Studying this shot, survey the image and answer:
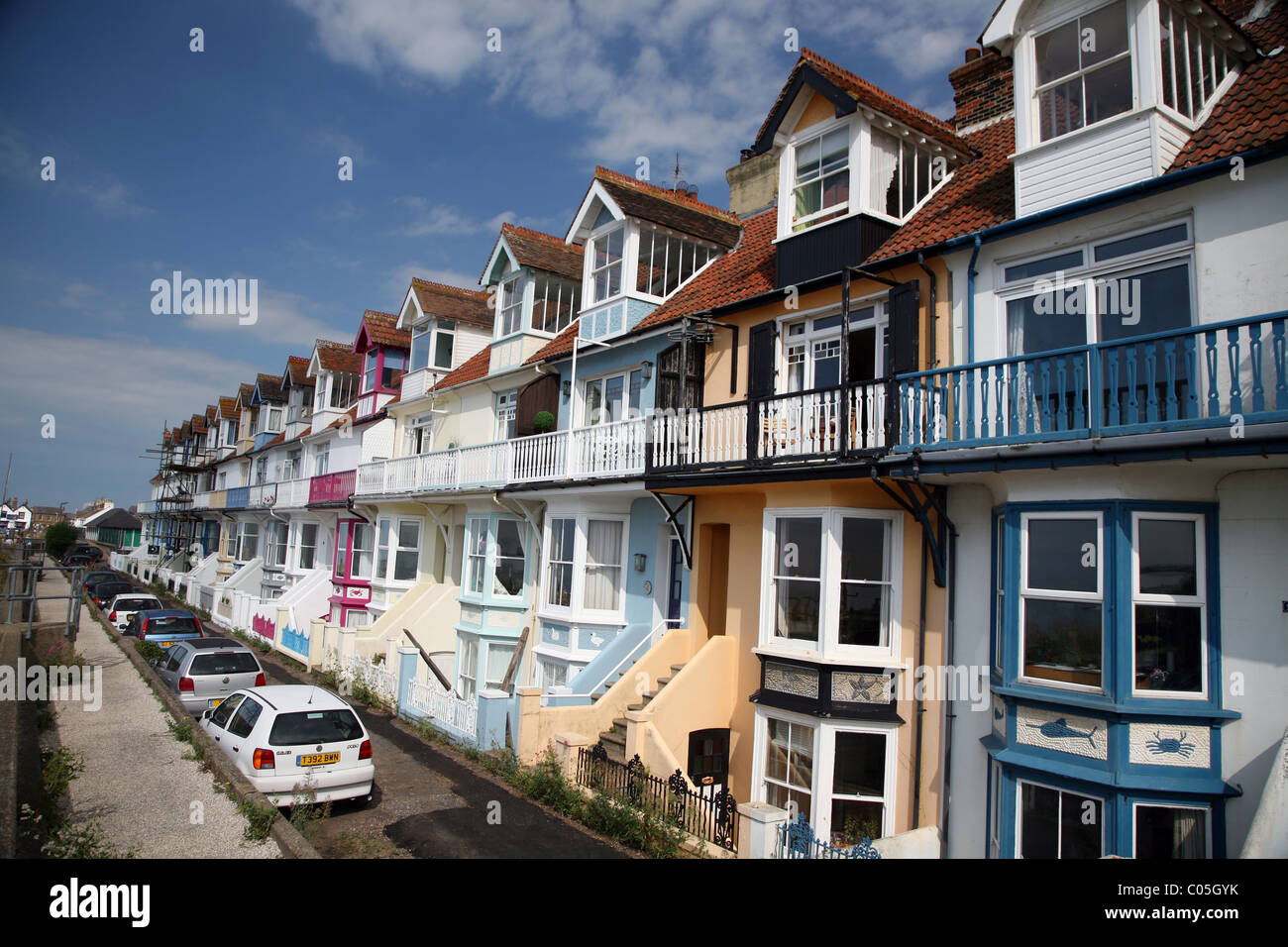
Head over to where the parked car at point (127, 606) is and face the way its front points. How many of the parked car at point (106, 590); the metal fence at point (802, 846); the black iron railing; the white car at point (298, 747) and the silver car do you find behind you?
4

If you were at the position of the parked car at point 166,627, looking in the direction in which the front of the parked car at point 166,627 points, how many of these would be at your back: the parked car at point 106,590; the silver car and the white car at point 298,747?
2

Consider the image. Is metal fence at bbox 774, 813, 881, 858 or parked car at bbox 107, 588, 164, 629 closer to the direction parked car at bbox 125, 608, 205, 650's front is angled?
the parked car

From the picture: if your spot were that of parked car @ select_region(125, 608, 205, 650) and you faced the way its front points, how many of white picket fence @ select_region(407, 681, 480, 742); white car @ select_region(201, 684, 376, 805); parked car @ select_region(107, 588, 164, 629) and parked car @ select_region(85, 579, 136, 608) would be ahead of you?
2

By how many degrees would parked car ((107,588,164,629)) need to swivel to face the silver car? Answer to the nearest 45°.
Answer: approximately 180°

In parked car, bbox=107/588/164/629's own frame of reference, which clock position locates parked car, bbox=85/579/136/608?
parked car, bbox=85/579/136/608 is roughly at 12 o'clock from parked car, bbox=107/588/164/629.

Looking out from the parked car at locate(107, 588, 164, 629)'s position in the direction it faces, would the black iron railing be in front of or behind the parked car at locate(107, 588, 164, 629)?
behind

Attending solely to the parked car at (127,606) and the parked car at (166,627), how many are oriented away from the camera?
2

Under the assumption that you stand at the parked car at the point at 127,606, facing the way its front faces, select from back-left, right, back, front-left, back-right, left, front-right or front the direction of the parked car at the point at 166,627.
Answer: back

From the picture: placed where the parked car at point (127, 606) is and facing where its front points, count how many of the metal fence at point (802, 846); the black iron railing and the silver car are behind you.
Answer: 3

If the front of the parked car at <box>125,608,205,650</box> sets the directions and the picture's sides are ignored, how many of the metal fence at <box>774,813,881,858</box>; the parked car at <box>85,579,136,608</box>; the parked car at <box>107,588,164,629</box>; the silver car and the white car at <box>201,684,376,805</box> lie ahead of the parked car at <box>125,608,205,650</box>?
2

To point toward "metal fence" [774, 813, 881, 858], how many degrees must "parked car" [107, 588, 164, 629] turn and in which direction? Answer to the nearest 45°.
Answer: approximately 180°

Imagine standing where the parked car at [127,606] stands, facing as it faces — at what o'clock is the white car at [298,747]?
The white car is roughly at 6 o'clock from the parked car.

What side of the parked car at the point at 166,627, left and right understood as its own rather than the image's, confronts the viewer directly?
back

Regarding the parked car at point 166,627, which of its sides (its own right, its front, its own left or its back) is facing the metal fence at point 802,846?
back

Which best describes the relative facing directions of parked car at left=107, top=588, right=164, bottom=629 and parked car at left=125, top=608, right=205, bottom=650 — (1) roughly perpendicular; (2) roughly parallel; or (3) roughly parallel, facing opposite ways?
roughly parallel

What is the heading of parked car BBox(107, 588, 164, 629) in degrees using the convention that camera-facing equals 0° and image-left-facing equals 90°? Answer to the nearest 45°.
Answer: approximately 180°

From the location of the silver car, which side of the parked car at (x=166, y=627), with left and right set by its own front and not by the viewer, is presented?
back
